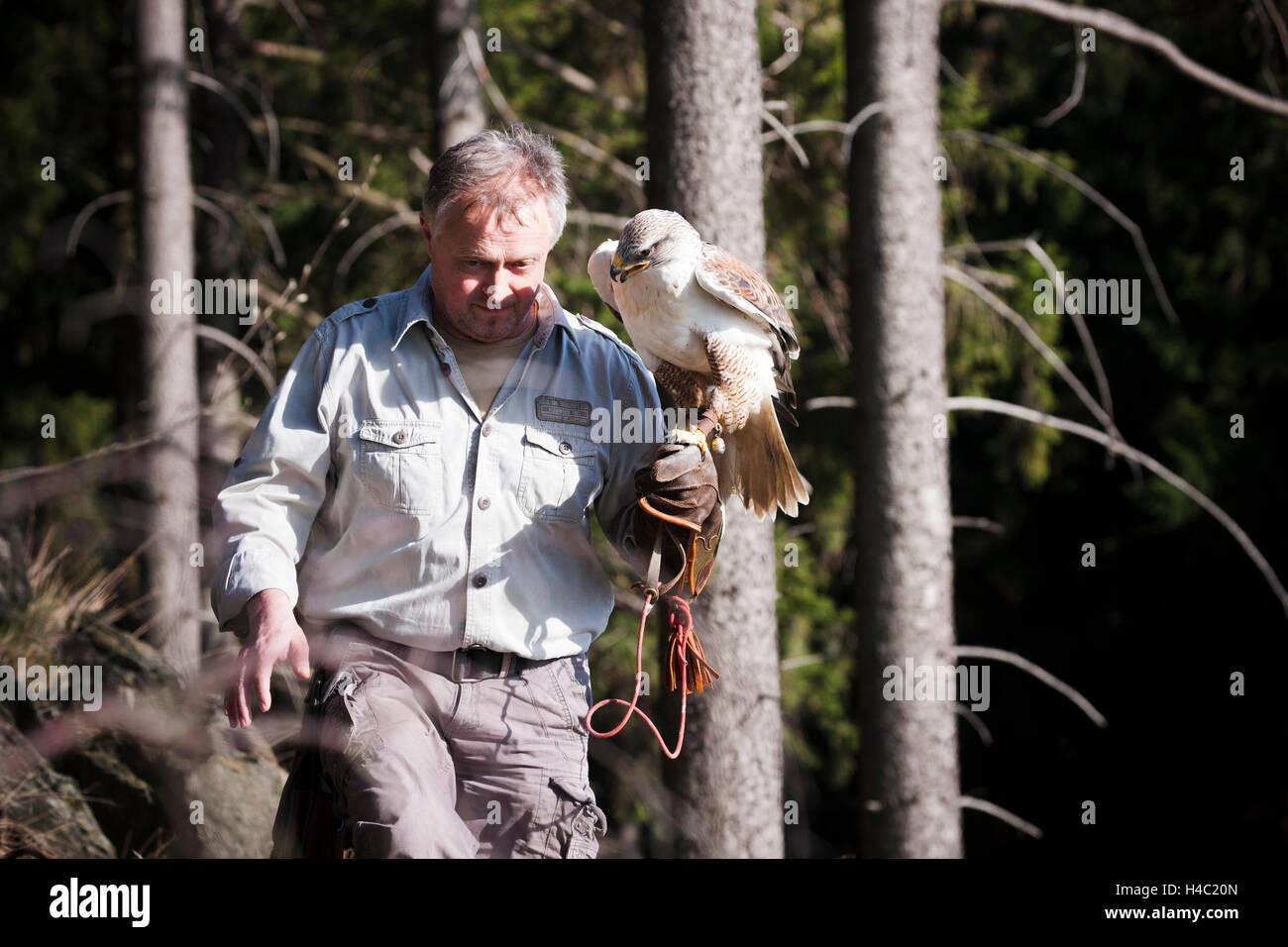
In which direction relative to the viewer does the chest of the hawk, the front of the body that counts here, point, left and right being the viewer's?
facing the viewer and to the left of the viewer

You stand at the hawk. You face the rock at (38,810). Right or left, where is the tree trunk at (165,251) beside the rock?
right

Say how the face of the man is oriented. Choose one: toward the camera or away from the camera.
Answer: toward the camera

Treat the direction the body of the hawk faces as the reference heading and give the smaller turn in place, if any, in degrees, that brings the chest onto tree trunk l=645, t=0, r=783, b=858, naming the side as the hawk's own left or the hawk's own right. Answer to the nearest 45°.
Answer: approximately 135° to the hawk's own right

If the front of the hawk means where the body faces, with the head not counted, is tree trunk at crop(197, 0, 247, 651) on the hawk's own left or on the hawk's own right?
on the hawk's own right

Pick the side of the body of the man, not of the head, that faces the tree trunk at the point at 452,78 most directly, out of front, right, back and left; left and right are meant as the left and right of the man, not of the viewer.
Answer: back

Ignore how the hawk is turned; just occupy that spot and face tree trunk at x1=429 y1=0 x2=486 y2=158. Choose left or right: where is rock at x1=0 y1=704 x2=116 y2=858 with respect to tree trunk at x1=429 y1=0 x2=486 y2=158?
left

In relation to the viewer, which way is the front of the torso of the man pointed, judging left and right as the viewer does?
facing the viewer

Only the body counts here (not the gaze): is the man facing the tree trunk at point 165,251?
no
